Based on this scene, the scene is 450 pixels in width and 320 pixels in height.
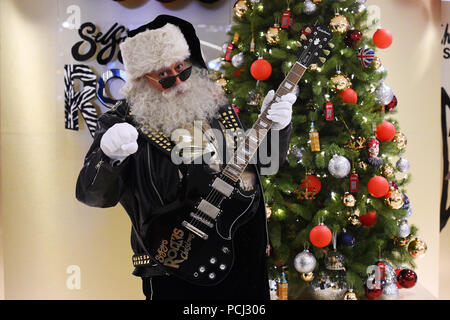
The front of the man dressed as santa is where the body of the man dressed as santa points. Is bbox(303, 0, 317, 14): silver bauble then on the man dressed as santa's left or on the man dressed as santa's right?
on the man dressed as santa's left

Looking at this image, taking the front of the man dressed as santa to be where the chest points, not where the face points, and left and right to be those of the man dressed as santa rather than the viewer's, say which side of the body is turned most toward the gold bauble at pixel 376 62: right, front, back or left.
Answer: left

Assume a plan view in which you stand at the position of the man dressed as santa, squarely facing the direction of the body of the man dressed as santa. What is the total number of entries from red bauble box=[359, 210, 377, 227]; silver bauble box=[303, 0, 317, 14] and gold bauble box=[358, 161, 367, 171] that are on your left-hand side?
3

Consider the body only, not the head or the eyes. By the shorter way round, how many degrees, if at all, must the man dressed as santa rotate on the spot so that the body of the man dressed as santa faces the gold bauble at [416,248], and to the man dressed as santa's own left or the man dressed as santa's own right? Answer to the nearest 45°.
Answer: approximately 90° to the man dressed as santa's own left

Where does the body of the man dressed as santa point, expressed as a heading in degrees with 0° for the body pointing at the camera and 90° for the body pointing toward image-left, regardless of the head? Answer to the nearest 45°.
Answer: approximately 315°
